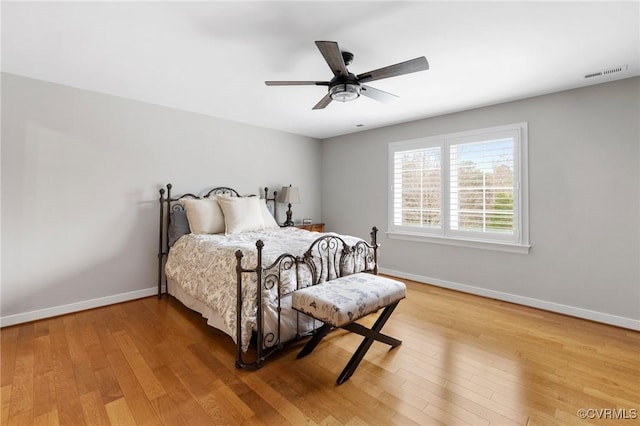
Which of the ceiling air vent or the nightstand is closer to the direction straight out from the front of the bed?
the ceiling air vent

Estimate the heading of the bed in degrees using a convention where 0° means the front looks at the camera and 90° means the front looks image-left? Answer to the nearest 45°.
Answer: approximately 315°

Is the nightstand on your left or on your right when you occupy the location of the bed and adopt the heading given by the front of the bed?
on your left

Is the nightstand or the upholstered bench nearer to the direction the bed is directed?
the upholstered bench

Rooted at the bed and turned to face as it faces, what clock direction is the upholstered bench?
The upholstered bench is roughly at 12 o'clock from the bed.

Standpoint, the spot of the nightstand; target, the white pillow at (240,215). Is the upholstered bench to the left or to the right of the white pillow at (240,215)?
left
